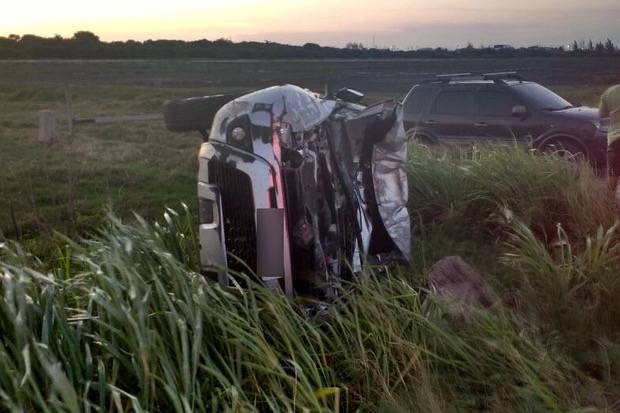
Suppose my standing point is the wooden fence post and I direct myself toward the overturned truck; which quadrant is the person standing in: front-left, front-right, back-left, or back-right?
front-left

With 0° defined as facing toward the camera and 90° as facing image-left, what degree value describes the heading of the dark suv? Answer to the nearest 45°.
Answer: approximately 270°

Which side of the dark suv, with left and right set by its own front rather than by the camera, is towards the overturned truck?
right

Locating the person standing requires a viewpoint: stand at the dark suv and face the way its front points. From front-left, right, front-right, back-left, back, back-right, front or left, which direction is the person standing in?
right

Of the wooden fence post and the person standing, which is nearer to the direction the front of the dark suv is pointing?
the person standing

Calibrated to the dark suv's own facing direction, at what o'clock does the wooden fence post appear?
The wooden fence post is roughly at 6 o'clock from the dark suv.

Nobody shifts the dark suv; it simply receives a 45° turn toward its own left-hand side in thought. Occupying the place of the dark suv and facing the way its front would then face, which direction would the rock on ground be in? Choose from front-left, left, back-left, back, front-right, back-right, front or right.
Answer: back-right
